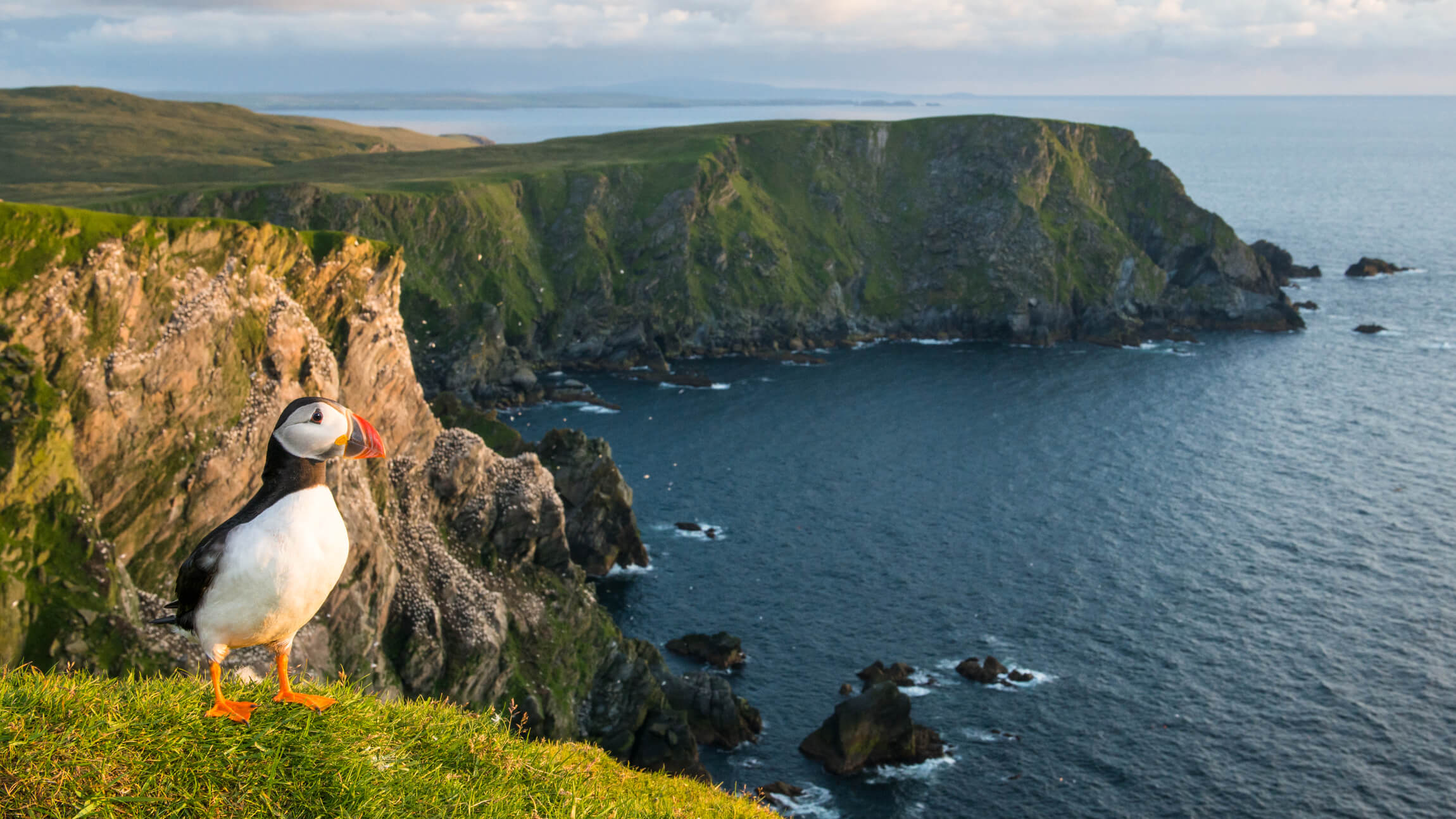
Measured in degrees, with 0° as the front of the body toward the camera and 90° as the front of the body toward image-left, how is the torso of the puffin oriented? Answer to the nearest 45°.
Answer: approximately 315°
